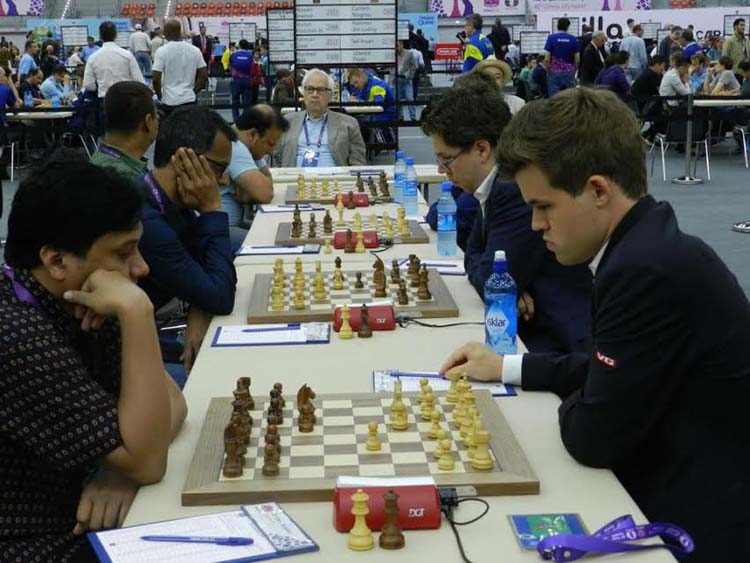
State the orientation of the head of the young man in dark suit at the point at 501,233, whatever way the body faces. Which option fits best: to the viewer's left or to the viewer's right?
to the viewer's left

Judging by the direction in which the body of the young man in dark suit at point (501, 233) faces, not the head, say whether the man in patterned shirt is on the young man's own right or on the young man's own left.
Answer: on the young man's own left

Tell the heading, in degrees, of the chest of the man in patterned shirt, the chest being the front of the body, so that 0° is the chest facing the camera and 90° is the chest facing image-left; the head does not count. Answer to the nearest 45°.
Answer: approximately 270°

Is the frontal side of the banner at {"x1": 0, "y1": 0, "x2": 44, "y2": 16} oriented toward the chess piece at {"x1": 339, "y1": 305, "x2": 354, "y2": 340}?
yes

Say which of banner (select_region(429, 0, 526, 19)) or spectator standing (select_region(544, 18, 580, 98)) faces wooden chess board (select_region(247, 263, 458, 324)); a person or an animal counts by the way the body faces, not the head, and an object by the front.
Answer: the banner

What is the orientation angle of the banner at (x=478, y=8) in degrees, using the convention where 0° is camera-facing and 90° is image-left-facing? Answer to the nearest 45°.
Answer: approximately 0°

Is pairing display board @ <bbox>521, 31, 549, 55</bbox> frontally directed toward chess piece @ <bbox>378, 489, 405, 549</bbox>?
yes

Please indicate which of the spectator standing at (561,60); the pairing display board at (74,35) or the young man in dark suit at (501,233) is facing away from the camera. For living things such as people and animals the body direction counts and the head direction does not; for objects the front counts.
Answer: the spectator standing

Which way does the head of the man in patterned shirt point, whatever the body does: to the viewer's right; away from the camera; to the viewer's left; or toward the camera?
to the viewer's right

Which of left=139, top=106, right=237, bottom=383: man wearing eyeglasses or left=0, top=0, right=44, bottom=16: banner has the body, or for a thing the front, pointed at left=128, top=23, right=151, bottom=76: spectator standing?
the banner

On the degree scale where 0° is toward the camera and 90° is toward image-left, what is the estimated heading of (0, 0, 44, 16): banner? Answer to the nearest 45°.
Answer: approximately 0°

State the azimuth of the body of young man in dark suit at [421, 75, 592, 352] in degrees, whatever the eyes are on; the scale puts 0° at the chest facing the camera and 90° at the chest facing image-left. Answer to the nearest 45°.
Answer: approximately 90°
